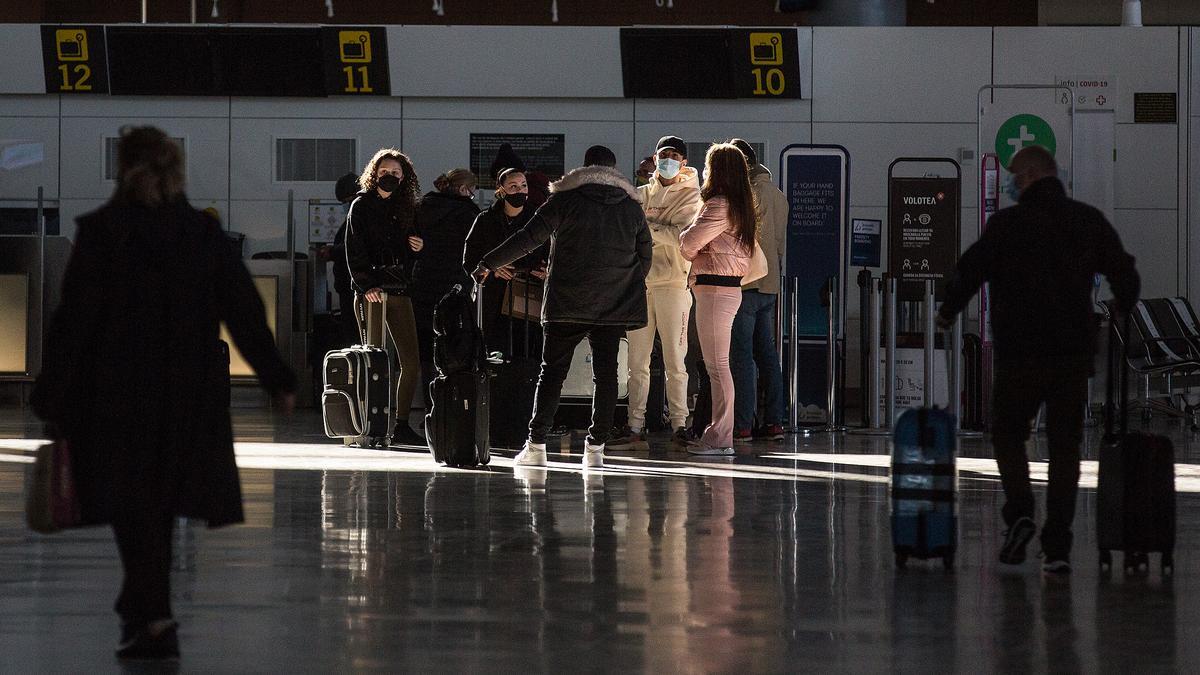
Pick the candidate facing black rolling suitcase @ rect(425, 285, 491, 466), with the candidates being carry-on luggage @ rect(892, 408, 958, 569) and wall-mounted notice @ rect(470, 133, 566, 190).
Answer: the wall-mounted notice

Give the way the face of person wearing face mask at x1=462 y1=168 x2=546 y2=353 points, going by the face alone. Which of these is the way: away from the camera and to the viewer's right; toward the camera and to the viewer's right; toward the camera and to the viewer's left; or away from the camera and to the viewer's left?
toward the camera and to the viewer's right

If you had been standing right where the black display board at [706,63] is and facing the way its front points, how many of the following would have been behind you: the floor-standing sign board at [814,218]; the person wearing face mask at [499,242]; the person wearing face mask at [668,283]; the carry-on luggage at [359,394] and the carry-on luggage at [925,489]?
0

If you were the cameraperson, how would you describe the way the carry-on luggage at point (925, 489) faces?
facing the viewer

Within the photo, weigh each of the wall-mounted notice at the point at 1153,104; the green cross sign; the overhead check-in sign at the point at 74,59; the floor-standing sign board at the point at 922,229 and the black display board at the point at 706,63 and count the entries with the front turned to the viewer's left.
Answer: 0

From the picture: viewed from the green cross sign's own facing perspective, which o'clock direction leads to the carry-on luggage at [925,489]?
The carry-on luggage is roughly at 12 o'clock from the green cross sign.

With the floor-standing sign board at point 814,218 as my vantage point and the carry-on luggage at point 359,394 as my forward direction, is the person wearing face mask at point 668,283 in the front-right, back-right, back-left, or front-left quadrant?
front-left

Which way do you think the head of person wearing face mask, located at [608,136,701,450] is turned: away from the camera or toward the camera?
toward the camera

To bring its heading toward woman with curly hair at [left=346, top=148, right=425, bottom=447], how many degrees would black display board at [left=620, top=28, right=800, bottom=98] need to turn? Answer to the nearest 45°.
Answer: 0° — it already faces them

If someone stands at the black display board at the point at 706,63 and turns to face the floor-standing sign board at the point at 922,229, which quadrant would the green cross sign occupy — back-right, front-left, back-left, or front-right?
front-left

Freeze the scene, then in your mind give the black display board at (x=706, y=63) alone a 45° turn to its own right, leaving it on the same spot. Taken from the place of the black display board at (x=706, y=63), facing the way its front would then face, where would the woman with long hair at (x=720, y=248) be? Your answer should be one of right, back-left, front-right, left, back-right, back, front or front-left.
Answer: front-left

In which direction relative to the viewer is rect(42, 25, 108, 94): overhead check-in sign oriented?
toward the camera

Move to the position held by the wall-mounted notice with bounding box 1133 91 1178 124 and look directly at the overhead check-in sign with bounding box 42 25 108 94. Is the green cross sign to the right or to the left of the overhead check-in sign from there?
left

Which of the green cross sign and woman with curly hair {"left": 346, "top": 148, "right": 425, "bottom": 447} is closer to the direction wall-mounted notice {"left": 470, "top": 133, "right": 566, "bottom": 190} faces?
the woman with curly hair

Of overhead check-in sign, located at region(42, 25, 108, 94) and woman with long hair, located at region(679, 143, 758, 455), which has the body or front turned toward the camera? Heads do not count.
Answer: the overhead check-in sign
